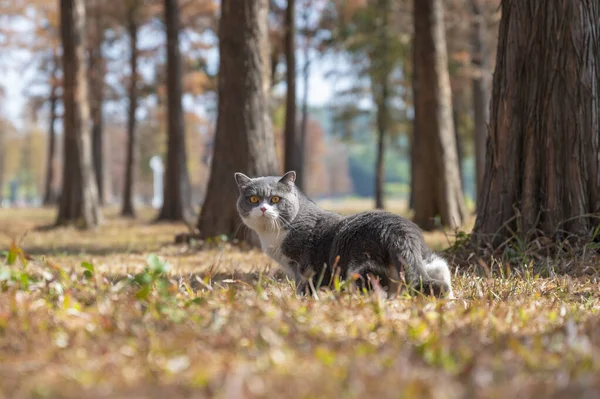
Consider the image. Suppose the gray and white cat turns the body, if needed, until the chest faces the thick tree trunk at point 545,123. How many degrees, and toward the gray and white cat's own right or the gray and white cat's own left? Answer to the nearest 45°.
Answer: approximately 135° to the gray and white cat's own right

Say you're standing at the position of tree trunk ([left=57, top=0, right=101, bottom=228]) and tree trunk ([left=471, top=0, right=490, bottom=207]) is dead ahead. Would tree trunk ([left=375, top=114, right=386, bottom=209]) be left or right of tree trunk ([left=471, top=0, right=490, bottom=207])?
left

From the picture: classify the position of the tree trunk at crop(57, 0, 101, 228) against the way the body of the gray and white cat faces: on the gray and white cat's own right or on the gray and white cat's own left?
on the gray and white cat's own right

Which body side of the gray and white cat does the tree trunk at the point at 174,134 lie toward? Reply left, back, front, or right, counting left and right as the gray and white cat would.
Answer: right

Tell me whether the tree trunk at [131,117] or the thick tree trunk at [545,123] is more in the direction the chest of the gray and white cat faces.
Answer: the tree trunk

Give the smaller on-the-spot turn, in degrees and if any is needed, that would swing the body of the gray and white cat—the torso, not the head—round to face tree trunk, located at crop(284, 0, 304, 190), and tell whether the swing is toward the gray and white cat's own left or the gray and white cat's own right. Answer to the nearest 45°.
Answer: approximately 90° to the gray and white cat's own right

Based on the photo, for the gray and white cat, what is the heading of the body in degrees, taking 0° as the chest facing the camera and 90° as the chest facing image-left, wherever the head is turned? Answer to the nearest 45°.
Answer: approximately 90°

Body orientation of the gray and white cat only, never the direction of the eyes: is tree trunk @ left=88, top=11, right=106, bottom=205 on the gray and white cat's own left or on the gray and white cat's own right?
on the gray and white cat's own right

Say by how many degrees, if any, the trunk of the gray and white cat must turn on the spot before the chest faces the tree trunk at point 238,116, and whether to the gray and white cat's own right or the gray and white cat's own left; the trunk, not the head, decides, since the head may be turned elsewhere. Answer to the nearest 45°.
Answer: approximately 90° to the gray and white cat's own right

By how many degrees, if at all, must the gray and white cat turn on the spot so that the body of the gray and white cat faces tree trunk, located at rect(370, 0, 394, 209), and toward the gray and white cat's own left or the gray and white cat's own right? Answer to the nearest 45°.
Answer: approximately 90° to the gray and white cat's own right
